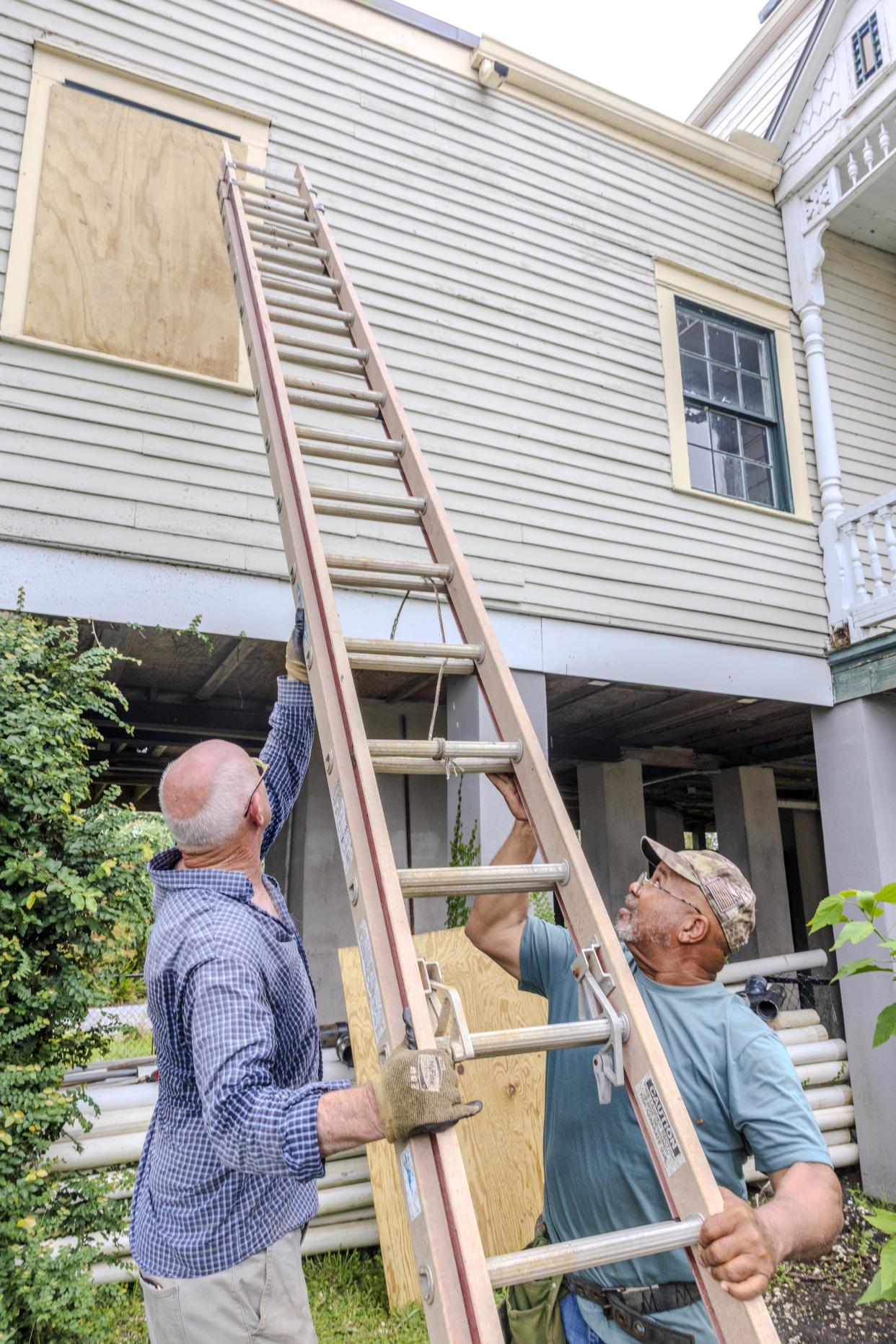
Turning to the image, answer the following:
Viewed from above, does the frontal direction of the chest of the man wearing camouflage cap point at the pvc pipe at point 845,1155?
no

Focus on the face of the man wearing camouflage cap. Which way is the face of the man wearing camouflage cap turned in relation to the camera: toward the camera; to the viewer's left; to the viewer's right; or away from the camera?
to the viewer's left

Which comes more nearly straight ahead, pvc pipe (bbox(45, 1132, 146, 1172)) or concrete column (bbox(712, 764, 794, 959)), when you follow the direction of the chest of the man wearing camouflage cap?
the pvc pipe

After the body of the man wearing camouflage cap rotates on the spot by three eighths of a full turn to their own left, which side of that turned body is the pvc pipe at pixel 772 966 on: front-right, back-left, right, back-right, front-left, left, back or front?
left

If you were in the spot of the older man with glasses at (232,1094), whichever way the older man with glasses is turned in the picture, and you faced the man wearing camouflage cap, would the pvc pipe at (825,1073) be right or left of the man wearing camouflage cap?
left

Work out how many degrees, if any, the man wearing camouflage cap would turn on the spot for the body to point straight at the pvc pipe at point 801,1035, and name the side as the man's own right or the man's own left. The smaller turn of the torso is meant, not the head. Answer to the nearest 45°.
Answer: approximately 135° to the man's own right

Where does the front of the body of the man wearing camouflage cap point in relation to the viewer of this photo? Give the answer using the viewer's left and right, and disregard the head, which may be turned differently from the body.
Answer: facing the viewer and to the left of the viewer

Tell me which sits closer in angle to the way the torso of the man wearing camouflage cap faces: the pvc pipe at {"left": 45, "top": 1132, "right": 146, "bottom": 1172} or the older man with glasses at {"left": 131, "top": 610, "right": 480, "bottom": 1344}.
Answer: the older man with glasses

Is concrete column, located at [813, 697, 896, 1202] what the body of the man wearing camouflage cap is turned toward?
no

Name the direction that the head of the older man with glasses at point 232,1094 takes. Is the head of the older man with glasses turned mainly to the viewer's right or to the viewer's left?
to the viewer's right

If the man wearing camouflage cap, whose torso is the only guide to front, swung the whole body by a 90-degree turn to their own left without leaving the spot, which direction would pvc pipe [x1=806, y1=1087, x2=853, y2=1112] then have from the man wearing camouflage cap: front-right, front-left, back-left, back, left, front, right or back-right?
back-left
